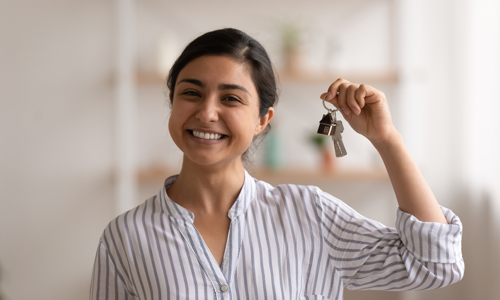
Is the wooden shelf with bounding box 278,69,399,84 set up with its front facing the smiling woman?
yes

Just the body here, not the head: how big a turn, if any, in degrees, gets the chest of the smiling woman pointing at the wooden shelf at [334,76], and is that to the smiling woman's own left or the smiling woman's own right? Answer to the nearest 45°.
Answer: approximately 180°

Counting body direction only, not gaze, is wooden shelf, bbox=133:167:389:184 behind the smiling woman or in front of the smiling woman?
behind

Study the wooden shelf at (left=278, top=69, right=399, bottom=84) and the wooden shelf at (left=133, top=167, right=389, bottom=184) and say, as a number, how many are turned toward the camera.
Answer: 2
